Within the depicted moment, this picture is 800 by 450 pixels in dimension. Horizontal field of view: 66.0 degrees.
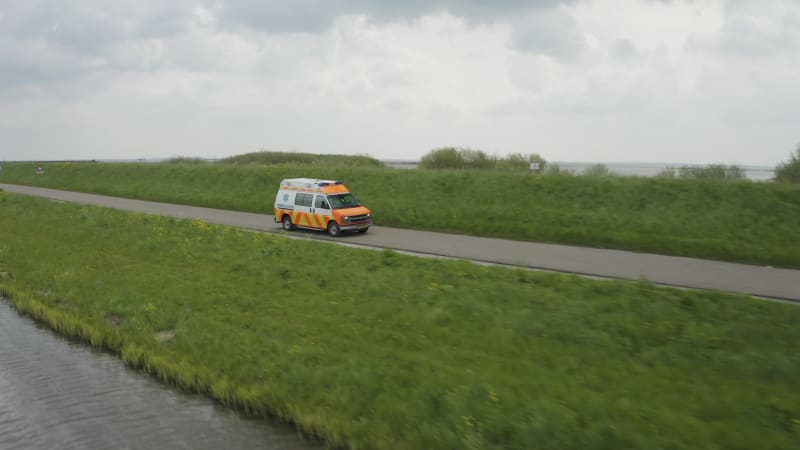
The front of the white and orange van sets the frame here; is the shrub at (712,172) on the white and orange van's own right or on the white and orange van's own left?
on the white and orange van's own left

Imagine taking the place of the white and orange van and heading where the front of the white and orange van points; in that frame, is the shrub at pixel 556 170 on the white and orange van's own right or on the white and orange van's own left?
on the white and orange van's own left

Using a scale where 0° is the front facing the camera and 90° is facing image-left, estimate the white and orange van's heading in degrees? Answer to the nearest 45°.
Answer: approximately 315°

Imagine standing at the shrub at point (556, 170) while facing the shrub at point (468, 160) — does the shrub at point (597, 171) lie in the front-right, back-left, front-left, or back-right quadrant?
back-right

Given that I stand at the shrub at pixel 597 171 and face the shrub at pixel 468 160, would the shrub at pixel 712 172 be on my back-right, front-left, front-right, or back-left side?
back-right

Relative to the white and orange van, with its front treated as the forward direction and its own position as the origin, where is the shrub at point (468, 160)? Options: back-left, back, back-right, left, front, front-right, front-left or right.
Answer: left

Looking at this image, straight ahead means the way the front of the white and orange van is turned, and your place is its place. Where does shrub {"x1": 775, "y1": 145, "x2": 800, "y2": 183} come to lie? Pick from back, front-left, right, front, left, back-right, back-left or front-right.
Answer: front-left

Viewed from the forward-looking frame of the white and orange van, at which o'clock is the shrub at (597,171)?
The shrub is roughly at 10 o'clock from the white and orange van.
